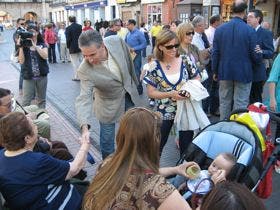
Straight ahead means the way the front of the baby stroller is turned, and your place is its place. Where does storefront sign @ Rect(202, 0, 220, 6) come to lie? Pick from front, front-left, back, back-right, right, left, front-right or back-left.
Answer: back-right

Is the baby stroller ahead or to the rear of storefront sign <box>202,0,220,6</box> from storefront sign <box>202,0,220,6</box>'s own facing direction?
ahead

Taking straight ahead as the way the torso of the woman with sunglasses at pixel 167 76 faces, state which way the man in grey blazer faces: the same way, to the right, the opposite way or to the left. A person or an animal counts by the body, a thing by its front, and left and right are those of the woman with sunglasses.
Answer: to the right

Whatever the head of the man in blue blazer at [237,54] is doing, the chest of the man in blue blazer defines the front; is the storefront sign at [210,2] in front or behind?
in front

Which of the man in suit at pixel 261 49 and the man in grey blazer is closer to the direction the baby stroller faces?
the man in grey blazer

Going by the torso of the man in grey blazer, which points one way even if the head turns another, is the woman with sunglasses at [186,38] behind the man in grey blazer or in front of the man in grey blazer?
behind

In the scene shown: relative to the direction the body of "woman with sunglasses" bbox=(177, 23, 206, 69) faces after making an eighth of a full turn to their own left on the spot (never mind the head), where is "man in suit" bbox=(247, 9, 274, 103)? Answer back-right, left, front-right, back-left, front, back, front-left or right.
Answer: front-left

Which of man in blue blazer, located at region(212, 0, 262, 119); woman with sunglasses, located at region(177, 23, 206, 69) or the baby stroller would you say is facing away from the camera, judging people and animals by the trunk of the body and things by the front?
the man in blue blazer

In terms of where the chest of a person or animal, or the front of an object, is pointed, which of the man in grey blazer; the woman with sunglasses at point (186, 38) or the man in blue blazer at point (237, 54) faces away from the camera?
the man in blue blazer

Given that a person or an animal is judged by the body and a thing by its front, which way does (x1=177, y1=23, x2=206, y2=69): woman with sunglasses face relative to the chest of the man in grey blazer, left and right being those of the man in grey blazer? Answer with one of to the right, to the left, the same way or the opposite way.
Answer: to the left

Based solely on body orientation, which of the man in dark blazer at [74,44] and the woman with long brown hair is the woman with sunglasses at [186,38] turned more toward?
the woman with long brown hair
